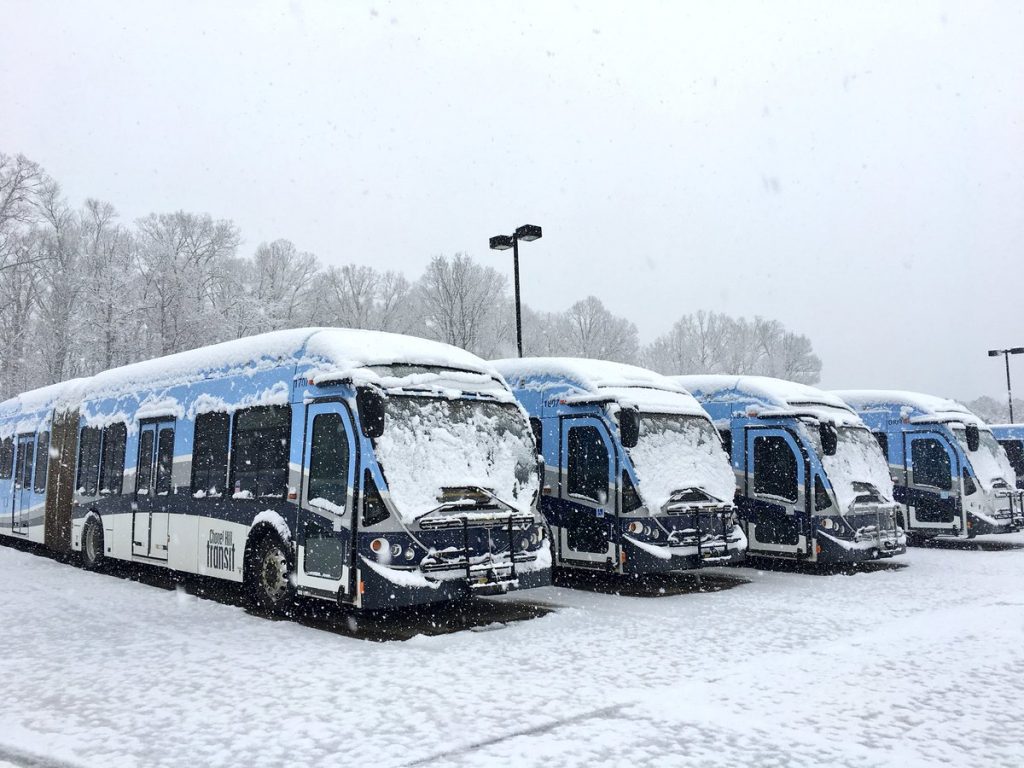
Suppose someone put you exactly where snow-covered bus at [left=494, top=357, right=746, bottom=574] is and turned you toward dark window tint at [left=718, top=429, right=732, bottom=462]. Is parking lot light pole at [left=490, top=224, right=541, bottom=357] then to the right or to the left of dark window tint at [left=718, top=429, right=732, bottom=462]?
left

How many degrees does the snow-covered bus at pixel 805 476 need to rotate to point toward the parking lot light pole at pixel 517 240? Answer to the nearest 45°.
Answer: approximately 180°

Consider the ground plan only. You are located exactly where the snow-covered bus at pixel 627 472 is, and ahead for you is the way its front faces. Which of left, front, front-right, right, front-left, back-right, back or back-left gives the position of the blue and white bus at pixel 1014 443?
left

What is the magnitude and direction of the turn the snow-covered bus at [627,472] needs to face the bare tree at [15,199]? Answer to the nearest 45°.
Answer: approximately 180°

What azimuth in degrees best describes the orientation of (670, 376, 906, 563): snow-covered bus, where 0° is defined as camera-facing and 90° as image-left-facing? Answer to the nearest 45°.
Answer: approximately 315°

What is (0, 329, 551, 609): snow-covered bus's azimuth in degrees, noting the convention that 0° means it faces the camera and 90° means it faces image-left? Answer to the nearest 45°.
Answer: approximately 315°

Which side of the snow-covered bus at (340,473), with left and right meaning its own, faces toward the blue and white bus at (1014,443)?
left

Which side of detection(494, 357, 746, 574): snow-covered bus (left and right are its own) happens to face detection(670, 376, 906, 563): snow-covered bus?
left

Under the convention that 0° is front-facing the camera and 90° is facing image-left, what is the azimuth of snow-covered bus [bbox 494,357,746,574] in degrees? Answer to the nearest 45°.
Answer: approximately 315°

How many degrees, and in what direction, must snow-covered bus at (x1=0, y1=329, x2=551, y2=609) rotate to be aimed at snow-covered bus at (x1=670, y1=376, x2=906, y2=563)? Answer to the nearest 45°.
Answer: approximately 45° to its left

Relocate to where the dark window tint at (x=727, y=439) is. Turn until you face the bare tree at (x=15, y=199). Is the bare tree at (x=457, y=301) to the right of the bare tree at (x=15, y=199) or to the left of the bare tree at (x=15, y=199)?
right
